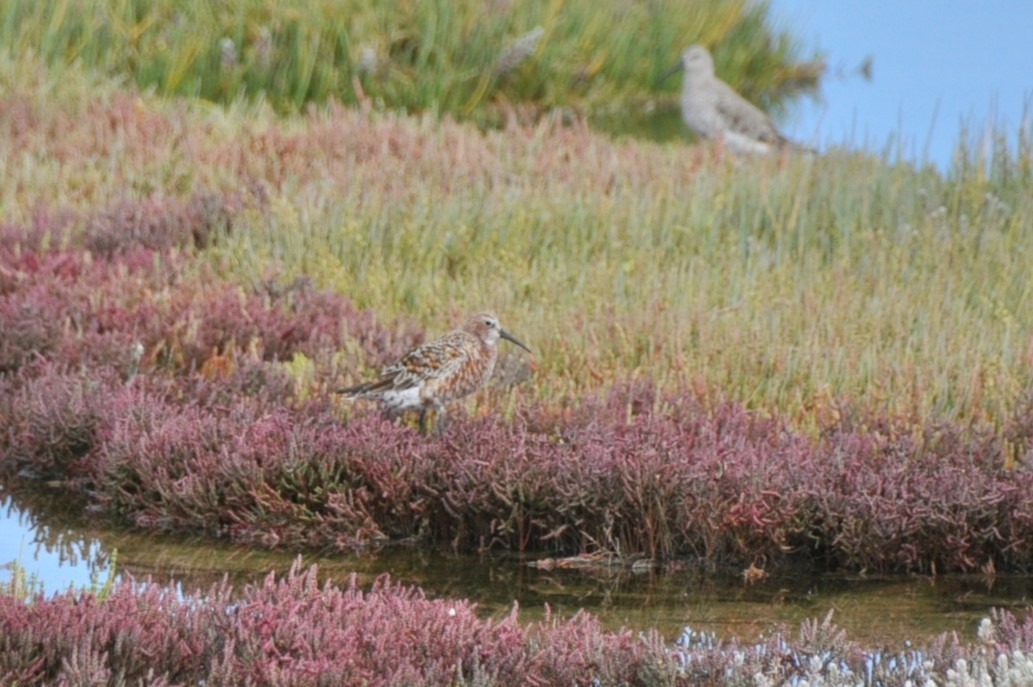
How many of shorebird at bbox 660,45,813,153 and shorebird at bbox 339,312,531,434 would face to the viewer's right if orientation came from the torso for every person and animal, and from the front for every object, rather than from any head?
1

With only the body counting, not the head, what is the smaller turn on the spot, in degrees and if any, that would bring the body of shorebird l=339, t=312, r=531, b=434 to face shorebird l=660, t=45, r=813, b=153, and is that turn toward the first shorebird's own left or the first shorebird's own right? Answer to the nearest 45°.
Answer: approximately 90° to the first shorebird's own left

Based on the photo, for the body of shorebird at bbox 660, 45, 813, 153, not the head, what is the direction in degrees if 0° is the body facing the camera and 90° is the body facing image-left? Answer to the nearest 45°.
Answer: approximately 90°

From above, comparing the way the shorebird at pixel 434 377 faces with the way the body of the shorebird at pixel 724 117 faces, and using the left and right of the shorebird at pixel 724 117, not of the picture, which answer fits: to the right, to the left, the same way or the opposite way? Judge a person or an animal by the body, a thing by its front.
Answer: the opposite way

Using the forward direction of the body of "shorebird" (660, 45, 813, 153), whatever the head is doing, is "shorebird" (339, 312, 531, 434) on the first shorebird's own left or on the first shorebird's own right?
on the first shorebird's own left

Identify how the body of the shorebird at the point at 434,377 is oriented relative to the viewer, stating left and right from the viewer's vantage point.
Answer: facing to the right of the viewer
